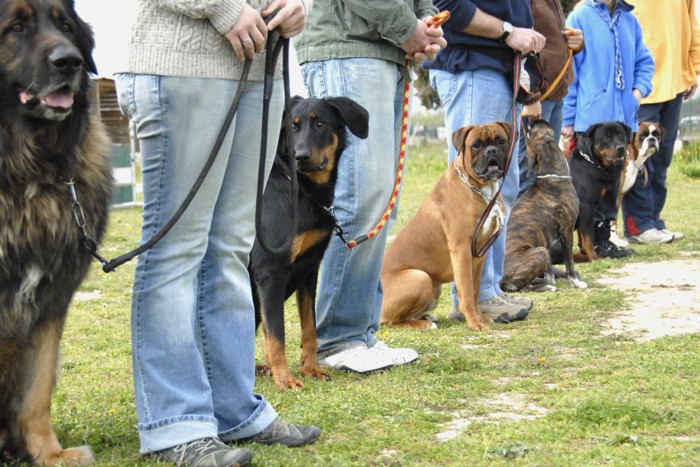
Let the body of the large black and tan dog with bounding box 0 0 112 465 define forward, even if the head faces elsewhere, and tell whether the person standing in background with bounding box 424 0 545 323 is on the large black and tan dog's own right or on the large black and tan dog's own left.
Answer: on the large black and tan dog's own left

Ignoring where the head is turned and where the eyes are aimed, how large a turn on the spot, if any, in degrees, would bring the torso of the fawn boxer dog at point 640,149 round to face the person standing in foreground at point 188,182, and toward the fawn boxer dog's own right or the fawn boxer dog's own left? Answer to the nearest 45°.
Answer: approximately 45° to the fawn boxer dog's own right

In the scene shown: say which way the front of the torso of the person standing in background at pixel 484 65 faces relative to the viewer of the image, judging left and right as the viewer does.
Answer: facing to the right of the viewer

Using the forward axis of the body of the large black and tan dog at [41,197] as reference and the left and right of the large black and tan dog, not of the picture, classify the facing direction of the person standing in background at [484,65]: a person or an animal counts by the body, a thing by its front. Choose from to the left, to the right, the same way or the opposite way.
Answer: the same way

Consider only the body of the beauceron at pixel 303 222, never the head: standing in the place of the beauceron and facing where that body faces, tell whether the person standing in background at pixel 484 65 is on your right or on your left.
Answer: on your left

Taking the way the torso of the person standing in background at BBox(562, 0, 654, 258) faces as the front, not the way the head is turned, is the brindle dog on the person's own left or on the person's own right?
on the person's own right

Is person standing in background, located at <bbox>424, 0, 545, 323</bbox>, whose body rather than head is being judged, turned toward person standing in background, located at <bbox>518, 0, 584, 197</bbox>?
no

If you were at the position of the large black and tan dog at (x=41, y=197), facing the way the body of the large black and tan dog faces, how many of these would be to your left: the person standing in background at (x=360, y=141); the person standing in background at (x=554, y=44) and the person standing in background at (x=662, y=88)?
3

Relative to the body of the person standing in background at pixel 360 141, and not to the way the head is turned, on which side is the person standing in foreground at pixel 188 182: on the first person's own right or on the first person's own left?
on the first person's own right

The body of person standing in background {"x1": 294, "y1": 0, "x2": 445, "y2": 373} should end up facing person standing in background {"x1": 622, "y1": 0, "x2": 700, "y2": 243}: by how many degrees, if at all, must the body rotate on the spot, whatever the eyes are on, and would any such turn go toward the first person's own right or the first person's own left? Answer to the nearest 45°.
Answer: approximately 45° to the first person's own left

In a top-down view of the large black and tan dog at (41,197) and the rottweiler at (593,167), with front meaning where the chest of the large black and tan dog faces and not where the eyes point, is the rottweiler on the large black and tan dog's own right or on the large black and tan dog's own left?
on the large black and tan dog's own left

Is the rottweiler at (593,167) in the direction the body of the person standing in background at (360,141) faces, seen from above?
no

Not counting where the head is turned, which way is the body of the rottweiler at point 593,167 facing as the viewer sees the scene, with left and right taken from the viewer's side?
facing the viewer and to the right of the viewer

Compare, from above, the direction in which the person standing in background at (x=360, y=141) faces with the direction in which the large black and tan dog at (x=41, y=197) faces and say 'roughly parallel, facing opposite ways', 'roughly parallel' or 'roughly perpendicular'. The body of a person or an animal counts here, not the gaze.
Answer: roughly parallel
